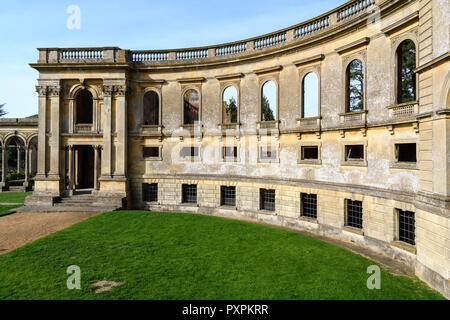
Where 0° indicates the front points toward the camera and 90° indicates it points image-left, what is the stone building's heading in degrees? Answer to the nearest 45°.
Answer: approximately 45°
